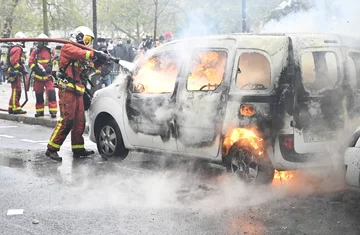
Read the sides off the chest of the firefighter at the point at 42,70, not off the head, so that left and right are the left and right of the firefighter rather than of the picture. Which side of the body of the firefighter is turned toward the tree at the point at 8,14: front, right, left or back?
back

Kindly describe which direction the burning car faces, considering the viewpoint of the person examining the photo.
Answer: facing away from the viewer and to the left of the viewer

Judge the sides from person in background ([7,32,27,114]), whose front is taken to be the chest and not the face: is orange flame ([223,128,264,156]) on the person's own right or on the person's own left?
on the person's own right

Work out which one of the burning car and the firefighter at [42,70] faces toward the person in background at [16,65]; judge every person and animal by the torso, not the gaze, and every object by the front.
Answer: the burning car

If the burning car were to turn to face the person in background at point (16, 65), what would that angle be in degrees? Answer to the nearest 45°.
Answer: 0° — it already faces them

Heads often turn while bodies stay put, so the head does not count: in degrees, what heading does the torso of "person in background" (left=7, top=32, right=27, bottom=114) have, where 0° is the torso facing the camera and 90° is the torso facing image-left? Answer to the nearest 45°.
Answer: approximately 270°

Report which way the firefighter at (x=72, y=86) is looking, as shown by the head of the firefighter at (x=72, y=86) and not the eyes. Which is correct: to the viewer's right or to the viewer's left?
to the viewer's right

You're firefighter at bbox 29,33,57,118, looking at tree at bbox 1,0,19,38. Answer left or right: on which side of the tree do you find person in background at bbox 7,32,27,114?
left

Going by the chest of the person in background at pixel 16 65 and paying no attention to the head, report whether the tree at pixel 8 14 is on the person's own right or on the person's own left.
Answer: on the person's own left

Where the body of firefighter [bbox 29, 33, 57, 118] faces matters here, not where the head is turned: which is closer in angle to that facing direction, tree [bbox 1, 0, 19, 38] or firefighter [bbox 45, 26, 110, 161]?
the firefighter
